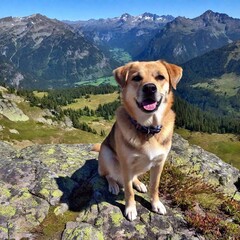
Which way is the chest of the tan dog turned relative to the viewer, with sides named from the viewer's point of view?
facing the viewer and to the right of the viewer

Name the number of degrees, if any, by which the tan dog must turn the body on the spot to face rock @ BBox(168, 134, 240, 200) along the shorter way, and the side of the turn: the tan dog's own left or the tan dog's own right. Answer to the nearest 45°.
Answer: approximately 90° to the tan dog's own left
